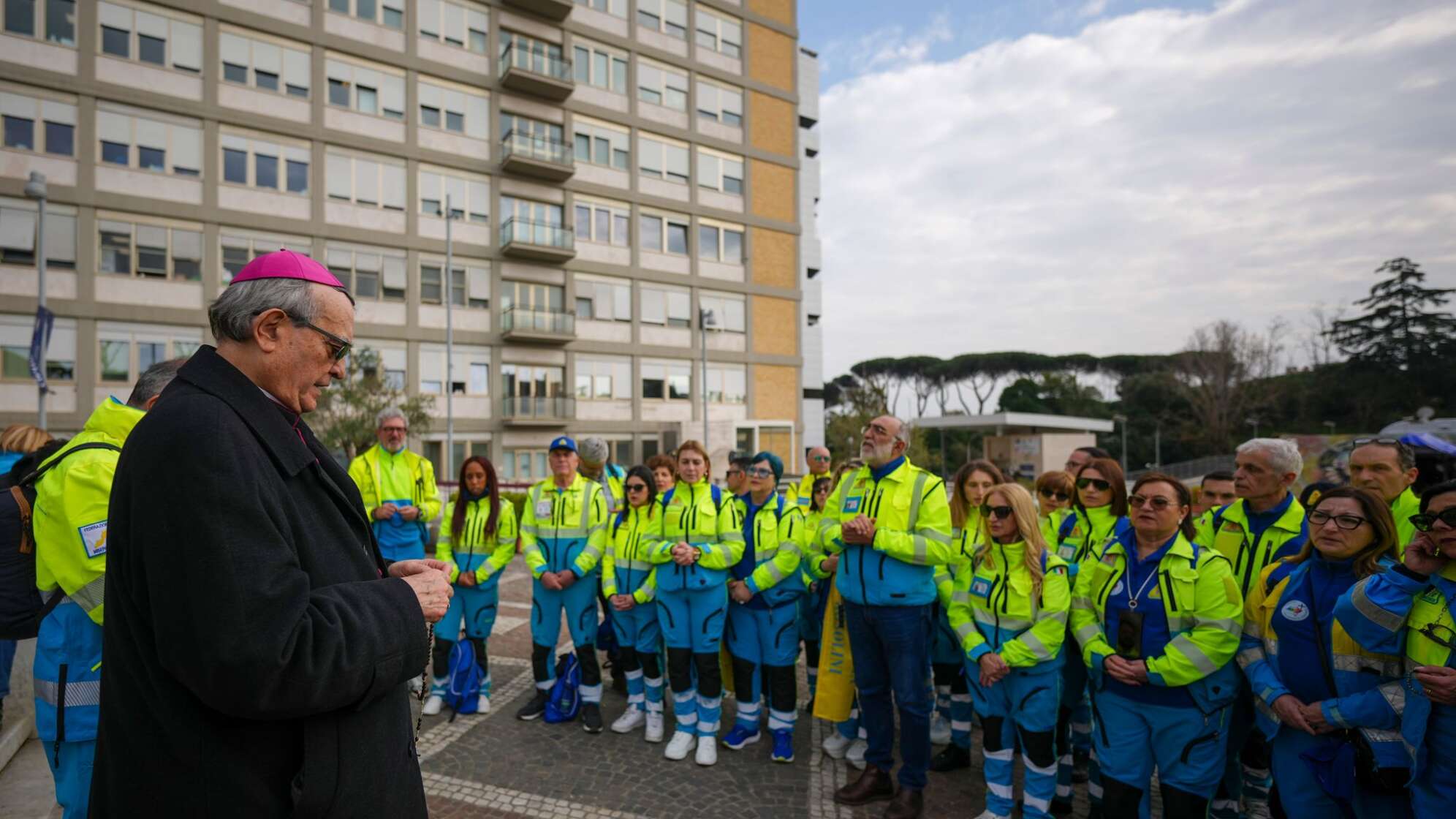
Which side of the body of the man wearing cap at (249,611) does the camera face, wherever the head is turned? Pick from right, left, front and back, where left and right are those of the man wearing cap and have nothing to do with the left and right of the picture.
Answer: right

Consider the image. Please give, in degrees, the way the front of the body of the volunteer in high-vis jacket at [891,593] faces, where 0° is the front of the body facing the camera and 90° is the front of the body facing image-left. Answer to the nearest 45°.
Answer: approximately 45°

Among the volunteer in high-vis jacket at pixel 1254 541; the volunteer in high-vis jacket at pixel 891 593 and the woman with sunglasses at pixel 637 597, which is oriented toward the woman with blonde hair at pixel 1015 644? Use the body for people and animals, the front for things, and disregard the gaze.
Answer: the volunteer in high-vis jacket at pixel 1254 541

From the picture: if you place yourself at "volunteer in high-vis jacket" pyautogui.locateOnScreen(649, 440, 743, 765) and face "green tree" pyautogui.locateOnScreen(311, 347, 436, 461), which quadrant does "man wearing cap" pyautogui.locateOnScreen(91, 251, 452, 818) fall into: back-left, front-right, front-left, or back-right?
back-left

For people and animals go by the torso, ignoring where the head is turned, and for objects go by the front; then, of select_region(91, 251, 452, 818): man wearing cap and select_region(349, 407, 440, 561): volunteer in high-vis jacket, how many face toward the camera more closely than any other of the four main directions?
1

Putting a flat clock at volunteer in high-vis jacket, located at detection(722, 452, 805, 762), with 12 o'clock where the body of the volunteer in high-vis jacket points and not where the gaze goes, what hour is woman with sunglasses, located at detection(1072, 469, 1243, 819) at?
The woman with sunglasses is roughly at 9 o'clock from the volunteer in high-vis jacket.

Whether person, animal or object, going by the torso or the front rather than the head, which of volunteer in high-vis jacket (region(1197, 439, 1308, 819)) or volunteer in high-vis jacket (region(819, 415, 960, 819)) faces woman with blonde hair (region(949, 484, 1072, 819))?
volunteer in high-vis jacket (region(1197, 439, 1308, 819))

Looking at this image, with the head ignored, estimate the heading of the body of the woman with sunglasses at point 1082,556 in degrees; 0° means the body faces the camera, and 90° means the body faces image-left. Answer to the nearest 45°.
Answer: approximately 45°

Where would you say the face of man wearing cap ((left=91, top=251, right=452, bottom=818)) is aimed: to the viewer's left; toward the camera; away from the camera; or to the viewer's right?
to the viewer's right

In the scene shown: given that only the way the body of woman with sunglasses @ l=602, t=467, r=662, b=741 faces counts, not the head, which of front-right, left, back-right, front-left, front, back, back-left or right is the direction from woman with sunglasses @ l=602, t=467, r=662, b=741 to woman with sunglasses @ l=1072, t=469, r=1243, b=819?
left

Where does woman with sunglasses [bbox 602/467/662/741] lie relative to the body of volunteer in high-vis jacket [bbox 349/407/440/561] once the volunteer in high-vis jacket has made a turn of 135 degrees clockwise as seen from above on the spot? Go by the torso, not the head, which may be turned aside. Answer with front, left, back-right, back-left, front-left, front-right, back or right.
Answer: back
